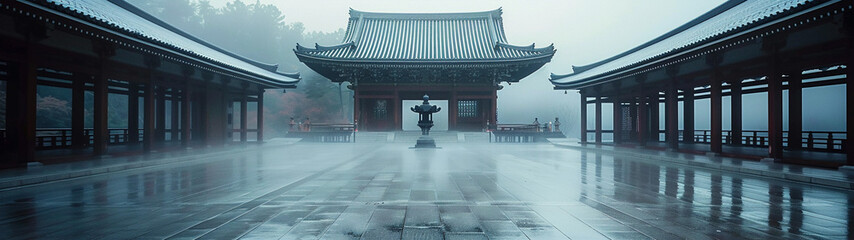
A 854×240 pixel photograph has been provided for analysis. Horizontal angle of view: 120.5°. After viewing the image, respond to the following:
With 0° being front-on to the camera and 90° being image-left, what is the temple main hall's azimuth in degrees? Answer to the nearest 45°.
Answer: approximately 0°
